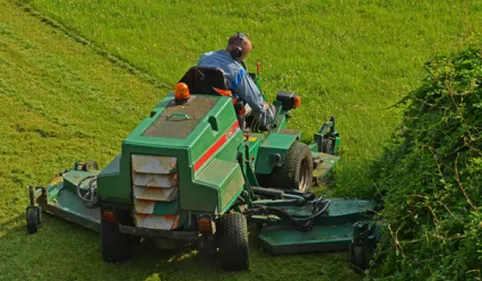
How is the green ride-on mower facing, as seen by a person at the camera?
facing away from the viewer and to the right of the viewer

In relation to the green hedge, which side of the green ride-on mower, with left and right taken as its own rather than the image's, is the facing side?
right
